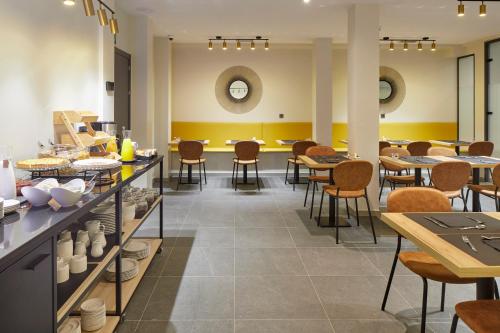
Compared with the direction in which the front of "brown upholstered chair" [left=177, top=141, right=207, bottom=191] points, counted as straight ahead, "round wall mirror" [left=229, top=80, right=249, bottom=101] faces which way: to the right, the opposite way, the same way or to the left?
the opposite way

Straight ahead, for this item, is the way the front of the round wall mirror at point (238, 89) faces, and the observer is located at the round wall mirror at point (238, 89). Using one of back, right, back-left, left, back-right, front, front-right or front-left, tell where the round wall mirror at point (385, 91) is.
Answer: left

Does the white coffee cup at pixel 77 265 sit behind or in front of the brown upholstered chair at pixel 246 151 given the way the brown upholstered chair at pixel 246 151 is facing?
behind

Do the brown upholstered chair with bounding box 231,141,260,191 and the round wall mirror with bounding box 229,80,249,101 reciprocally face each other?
yes

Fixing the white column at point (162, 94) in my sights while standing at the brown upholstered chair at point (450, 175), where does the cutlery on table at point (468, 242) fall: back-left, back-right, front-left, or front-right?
back-left

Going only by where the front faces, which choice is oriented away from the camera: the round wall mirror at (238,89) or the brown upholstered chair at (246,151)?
the brown upholstered chair

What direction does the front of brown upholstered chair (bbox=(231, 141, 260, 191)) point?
away from the camera

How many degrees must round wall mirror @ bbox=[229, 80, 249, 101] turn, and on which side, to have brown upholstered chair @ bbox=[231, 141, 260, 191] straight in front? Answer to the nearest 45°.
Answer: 0° — it already faces it

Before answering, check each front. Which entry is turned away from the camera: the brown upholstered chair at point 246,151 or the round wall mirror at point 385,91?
the brown upholstered chair

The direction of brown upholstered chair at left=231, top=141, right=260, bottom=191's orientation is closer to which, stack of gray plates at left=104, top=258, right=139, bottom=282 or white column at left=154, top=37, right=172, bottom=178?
the white column

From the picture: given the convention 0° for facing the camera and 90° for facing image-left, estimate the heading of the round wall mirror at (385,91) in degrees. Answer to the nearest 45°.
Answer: approximately 0°

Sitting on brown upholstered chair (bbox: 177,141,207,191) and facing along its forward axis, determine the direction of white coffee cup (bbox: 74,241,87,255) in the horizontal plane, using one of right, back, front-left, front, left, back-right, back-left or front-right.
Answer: back

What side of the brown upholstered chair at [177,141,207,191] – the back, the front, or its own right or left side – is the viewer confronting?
back
